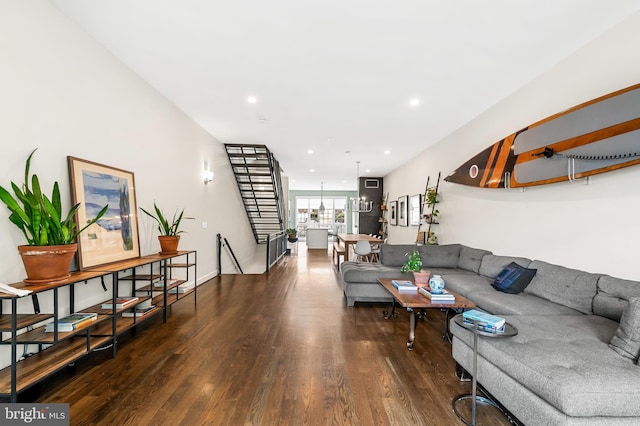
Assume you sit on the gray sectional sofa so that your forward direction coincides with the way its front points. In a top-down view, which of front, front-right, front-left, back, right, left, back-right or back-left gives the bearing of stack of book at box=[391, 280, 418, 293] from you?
right

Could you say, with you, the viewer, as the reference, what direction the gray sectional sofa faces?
facing the viewer and to the left of the viewer

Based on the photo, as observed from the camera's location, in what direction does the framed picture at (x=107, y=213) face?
facing the viewer and to the right of the viewer

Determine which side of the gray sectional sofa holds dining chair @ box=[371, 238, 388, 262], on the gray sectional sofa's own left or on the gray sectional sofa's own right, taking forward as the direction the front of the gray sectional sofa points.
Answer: on the gray sectional sofa's own right

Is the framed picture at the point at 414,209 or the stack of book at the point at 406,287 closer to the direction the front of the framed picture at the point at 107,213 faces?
the stack of book

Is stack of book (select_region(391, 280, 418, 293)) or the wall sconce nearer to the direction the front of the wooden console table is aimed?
the stack of book

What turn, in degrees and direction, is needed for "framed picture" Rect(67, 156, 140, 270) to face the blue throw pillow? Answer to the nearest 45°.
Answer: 0° — it already faces it

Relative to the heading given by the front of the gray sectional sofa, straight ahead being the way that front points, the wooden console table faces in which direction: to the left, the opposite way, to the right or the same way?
the opposite way

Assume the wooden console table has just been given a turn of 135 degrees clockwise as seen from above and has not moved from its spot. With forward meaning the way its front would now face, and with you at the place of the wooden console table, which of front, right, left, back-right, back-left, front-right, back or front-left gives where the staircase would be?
back-right

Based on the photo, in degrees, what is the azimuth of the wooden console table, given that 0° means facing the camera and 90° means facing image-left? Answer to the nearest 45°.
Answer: approximately 315°

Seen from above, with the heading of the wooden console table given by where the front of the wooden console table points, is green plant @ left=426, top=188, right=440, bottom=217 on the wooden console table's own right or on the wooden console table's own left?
on the wooden console table's own left

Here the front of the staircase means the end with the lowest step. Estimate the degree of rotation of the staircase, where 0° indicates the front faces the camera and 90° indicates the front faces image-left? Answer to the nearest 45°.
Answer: approximately 180°
